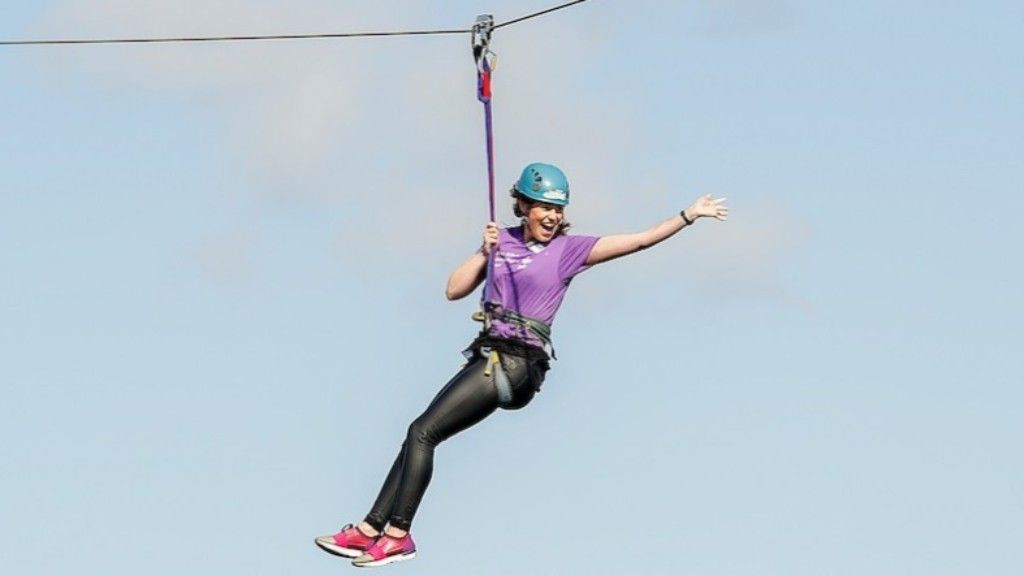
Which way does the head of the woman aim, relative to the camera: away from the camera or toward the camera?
toward the camera

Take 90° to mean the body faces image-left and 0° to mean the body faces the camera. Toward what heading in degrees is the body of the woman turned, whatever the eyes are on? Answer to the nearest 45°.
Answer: approximately 45°
